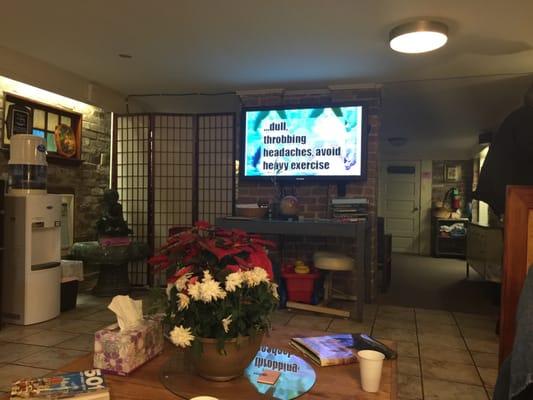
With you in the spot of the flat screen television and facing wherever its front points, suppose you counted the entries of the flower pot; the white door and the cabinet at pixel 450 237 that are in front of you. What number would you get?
1

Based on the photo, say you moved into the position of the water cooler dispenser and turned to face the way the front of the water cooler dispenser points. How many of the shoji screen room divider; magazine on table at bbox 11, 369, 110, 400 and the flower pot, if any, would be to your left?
1

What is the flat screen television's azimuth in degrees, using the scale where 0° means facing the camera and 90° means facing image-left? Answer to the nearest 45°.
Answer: approximately 0°

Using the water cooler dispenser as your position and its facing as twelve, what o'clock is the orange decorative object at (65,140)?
The orange decorative object is roughly at 8 o'clock from the water cooler dispenser.

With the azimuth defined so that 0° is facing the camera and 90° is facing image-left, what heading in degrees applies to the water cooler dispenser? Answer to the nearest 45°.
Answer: approximately 315°

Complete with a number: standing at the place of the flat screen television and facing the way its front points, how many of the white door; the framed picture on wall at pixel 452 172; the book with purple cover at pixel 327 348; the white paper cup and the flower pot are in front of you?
3

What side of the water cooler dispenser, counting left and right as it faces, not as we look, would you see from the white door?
left

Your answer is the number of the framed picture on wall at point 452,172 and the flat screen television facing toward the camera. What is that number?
2

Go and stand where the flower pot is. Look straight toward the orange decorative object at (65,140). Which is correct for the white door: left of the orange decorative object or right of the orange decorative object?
right

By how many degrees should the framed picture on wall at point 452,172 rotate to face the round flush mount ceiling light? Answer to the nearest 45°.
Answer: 0° — it already faces it

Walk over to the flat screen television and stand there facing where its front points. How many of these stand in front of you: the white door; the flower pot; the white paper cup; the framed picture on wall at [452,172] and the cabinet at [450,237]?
2

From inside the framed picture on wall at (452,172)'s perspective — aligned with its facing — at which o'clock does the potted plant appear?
The potted plant is roughly at 12 o'clock from the framed picture on wall.

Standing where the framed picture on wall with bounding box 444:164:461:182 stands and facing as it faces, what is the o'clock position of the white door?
The white door is roughly at 3 o'clock from the framed picture on wall.
